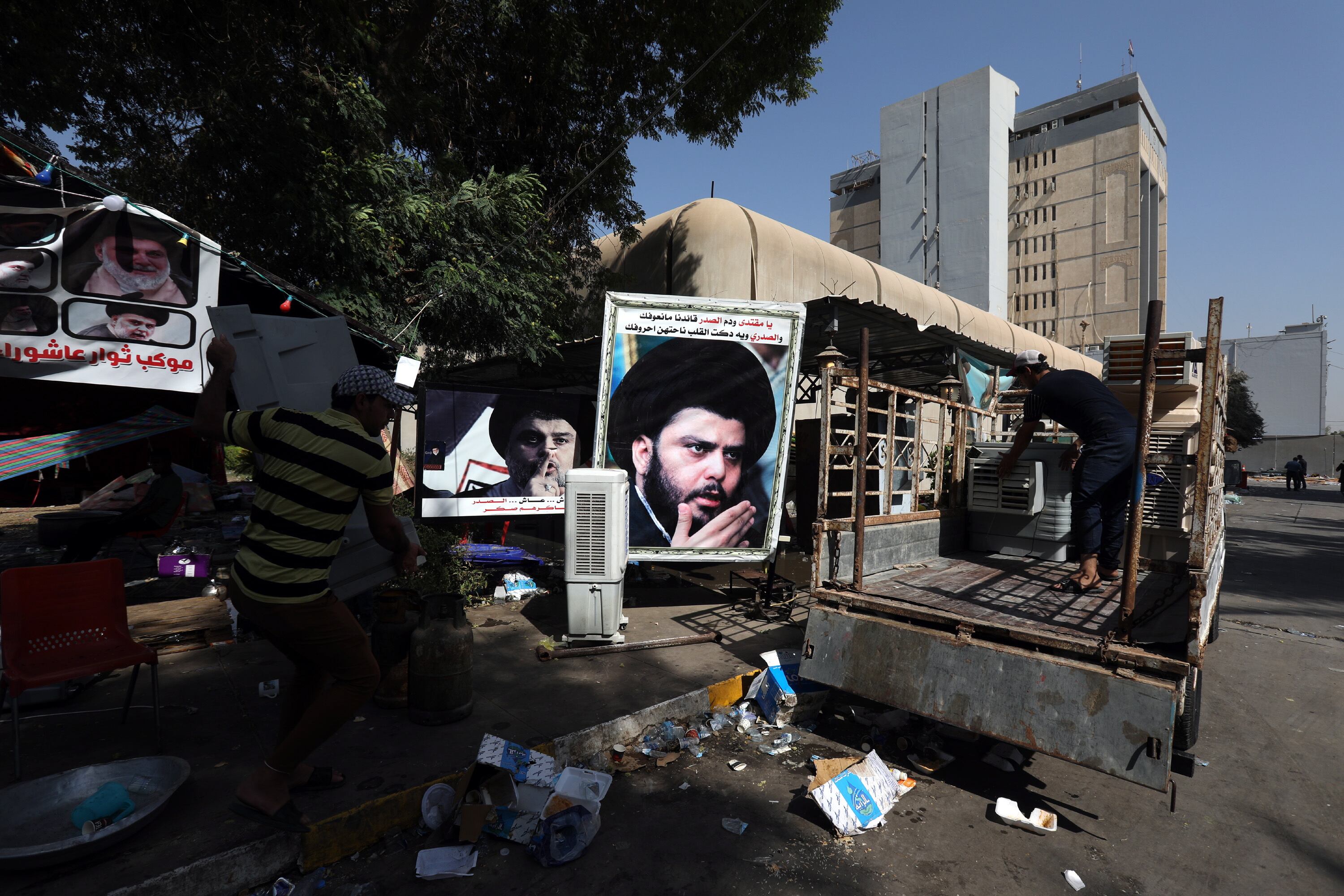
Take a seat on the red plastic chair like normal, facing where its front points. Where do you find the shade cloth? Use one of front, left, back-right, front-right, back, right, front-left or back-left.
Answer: back-left

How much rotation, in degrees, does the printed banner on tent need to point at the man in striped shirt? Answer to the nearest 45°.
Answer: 0° — it already faces them

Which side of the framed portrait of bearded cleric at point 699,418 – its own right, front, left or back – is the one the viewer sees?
front

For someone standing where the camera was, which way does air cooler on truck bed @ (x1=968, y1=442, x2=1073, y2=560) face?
facing the viewer and to the left of the viewer

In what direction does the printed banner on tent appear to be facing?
toward the camera

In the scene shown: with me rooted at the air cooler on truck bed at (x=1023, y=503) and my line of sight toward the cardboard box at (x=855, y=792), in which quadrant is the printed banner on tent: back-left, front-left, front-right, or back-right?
front-right

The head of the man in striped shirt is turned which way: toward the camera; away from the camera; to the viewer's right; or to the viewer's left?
to the viewer's right

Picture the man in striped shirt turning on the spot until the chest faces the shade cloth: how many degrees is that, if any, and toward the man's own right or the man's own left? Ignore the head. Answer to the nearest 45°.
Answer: approximately 45° to the man's own left

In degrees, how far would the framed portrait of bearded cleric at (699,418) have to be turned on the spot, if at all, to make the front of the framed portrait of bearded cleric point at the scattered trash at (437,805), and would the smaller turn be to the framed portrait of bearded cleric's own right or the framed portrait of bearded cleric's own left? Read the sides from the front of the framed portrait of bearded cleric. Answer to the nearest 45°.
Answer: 0° — it already faces it

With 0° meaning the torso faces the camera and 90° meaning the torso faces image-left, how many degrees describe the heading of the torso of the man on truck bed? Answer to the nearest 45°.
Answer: approximately 90°

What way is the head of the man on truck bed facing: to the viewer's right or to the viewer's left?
to the viewer's left
